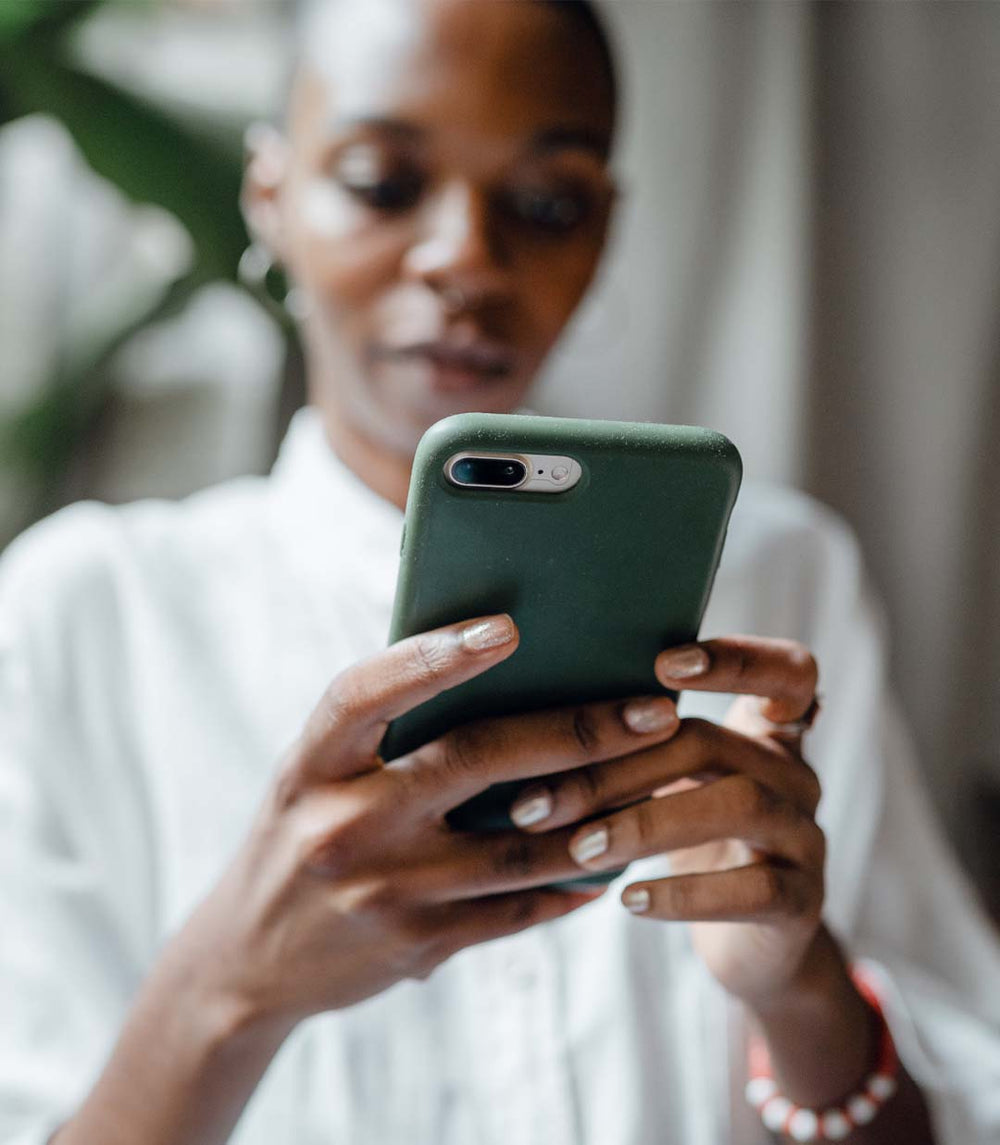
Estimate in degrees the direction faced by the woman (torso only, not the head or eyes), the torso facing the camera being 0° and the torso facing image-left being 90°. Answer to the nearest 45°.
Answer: approximately 0°
